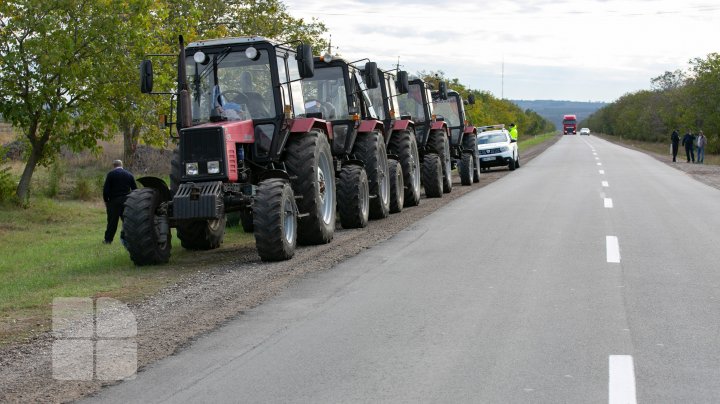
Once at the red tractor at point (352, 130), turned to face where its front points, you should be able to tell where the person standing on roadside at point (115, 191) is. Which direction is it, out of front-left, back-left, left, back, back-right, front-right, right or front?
front-right

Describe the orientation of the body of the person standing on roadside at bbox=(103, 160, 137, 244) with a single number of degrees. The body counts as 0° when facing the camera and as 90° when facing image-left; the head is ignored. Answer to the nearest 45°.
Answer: approximately 180°

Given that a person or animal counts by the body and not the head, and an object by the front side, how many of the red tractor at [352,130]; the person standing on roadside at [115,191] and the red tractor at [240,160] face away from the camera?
1

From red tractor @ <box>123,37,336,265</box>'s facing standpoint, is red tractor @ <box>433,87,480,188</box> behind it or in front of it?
behind

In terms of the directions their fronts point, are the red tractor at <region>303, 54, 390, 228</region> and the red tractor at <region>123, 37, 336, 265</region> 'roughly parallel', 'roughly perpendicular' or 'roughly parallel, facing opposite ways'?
roughly parallel

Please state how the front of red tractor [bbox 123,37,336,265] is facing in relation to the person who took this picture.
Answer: facing the viewer and to the left of the viewer

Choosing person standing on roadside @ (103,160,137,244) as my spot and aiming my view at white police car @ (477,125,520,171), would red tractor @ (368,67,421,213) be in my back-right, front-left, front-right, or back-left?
front-right

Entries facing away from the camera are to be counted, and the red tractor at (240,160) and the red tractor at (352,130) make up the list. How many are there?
0

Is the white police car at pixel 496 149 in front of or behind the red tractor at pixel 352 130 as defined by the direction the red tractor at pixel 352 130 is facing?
behind
